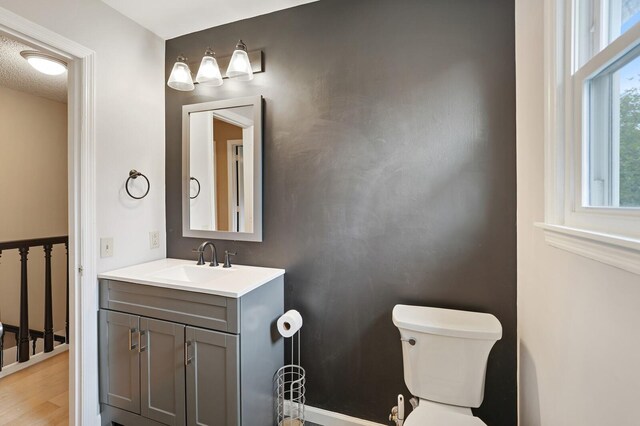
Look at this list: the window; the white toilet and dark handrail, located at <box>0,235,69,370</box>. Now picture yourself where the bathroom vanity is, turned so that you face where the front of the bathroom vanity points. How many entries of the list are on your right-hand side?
1

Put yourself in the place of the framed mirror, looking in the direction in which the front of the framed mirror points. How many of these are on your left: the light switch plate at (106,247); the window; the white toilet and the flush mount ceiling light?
2

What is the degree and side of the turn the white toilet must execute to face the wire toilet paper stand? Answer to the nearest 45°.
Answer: approximately 90° to its right

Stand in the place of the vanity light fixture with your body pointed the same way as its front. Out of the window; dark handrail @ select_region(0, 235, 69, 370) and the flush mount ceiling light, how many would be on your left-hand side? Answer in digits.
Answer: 1

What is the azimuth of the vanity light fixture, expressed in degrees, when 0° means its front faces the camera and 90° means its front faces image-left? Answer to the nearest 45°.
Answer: approximately 45°

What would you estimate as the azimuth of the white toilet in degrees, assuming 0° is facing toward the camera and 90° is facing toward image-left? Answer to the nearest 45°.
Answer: approximately 0°

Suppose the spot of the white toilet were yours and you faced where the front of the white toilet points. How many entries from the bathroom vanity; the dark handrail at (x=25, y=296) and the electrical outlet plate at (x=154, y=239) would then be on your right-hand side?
3

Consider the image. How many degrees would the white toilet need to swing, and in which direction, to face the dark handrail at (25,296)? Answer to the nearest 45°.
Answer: approximately 90° to its right
